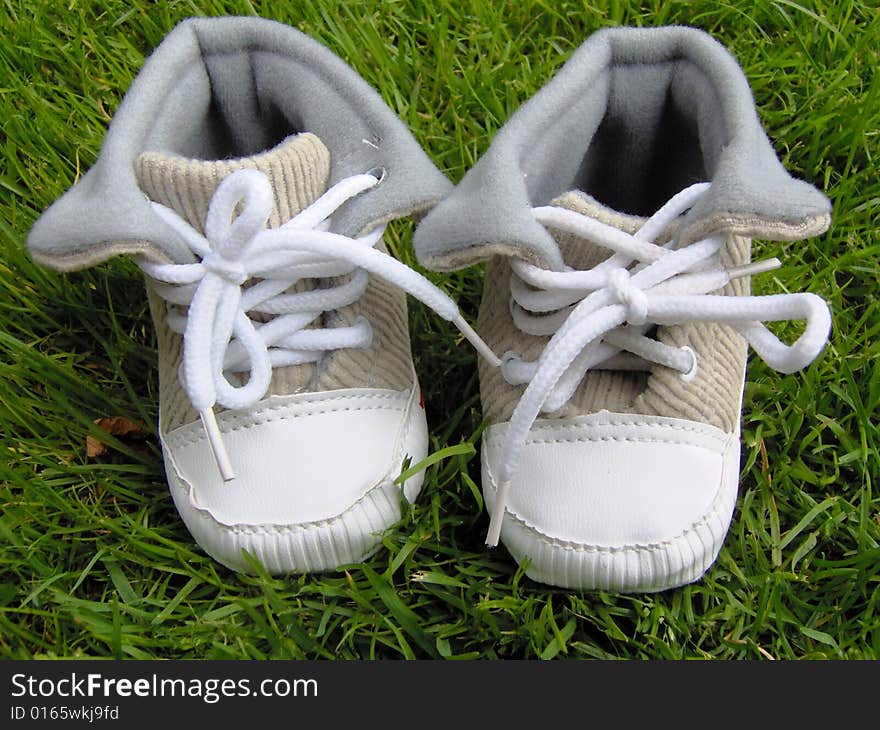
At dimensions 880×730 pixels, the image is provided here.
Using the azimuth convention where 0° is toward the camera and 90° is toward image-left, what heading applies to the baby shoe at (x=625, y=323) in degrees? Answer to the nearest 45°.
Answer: approximately 0°

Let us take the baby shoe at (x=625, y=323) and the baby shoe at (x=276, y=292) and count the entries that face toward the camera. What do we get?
2
